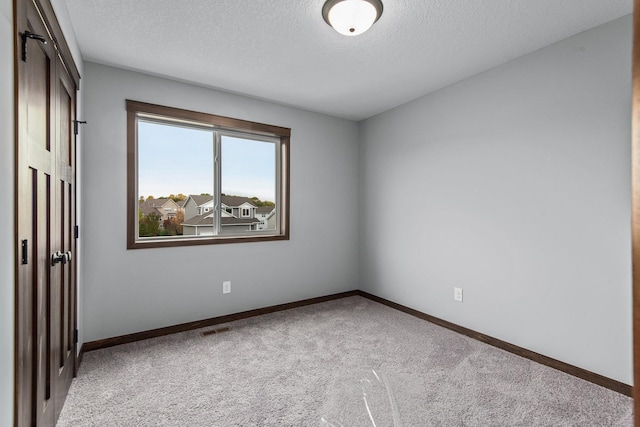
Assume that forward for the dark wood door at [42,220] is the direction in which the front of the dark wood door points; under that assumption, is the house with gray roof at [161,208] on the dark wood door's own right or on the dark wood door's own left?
on the dark wood door's own left

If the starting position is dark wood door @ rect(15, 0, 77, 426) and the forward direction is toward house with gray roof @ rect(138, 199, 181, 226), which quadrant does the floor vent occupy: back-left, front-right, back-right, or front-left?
front-right

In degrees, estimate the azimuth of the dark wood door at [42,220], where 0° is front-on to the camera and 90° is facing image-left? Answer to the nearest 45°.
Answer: approximately 270°

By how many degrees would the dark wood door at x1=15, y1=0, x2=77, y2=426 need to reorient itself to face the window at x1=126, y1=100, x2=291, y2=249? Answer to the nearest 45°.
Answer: approximately 45° to its left
